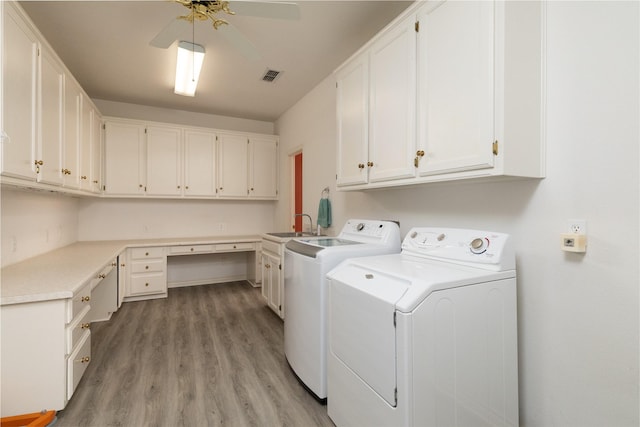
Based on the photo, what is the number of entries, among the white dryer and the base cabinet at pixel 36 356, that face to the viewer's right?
1

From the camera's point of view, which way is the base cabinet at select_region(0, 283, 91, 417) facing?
to the viewer's right

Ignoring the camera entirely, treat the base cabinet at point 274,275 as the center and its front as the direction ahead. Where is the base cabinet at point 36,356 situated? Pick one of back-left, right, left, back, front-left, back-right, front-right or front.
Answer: front-left

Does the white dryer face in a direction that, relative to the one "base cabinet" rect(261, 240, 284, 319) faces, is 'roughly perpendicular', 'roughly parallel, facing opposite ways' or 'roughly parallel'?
roughly parallel

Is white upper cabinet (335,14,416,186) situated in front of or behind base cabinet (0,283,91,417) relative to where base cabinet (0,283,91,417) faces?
in front

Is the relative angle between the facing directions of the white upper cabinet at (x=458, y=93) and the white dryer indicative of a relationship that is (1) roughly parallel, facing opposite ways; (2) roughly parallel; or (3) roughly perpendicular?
roughly parallel

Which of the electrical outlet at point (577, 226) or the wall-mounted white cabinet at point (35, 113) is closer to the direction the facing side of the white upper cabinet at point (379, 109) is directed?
the wall-mounted white cabinet

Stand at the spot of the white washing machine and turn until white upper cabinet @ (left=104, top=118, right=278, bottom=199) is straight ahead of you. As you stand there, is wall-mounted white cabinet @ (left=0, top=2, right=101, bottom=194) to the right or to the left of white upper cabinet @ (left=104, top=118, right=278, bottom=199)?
left

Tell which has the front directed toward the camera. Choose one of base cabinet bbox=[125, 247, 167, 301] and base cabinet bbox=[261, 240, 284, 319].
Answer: base cabinet bbox=[125, 247, 167, 301]

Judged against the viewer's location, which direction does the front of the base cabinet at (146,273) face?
facing the viewer

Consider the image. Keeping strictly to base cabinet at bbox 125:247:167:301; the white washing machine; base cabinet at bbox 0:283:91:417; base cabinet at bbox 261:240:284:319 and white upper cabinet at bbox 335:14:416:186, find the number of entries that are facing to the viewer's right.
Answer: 1

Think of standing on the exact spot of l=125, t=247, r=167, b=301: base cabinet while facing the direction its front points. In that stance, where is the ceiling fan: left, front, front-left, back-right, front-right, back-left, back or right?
front
